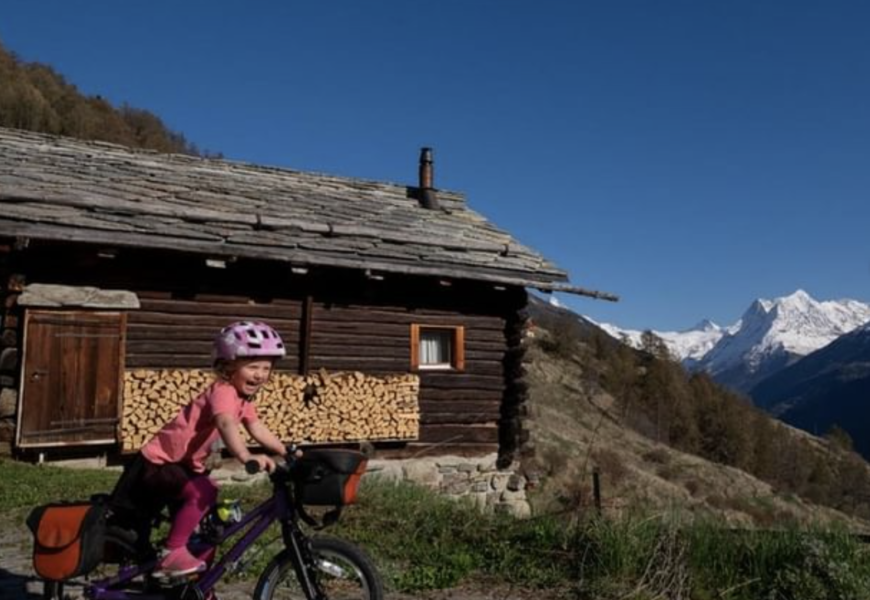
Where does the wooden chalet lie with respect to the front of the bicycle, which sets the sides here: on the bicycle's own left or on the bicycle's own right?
on the bicycle's own left

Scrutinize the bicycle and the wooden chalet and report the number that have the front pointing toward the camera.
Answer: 1

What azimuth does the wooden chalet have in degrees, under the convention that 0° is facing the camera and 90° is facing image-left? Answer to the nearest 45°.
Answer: approximately 0°

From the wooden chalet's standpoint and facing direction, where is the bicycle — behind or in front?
in front

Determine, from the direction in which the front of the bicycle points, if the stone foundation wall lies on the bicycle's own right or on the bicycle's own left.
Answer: on the bicycle's own left

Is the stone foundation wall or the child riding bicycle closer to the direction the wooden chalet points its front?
the child riding bicycle

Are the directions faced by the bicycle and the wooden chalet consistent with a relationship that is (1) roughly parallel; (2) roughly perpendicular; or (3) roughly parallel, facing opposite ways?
roughly perpendicular

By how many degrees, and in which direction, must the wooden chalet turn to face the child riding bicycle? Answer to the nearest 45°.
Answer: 0° — it already faces them

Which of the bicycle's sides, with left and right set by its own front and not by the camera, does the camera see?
right

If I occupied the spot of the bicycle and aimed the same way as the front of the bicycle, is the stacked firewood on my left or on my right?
on my left

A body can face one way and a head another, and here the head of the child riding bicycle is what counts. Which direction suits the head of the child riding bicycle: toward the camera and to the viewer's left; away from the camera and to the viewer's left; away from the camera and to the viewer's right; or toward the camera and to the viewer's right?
toward the camera and to the viewer's right
